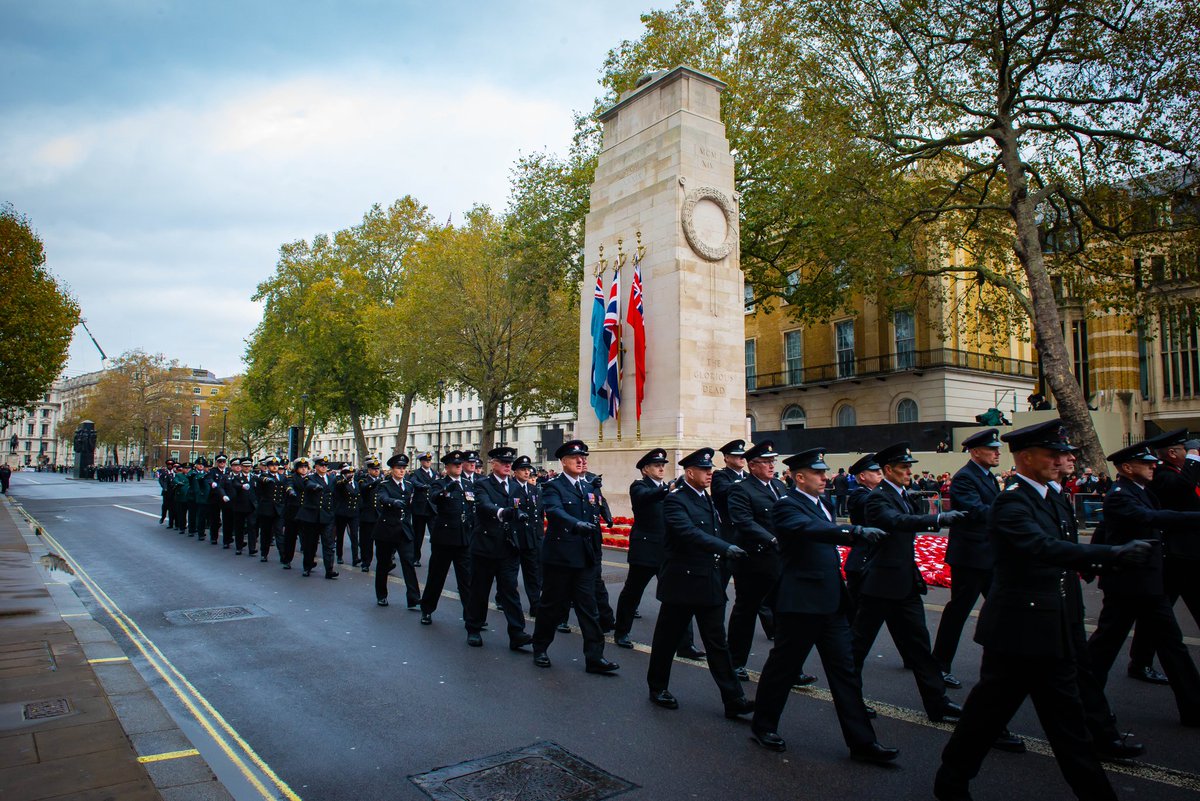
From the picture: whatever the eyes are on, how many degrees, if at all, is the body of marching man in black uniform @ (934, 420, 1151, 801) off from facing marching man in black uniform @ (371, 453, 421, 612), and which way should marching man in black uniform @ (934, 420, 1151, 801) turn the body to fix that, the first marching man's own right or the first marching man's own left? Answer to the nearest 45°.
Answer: approximately 135° to the first marching man's own left

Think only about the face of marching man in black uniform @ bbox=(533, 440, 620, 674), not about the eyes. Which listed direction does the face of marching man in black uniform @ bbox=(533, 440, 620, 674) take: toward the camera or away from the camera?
toward the camera

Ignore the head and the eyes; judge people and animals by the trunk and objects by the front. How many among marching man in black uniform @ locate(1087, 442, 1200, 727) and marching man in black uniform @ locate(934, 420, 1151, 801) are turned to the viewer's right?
2

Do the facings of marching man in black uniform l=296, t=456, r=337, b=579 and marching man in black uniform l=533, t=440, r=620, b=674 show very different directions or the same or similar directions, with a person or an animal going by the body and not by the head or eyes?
same or similar directions

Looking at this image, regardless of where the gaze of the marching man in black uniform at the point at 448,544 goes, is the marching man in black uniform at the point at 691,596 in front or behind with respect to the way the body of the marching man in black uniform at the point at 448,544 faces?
in front

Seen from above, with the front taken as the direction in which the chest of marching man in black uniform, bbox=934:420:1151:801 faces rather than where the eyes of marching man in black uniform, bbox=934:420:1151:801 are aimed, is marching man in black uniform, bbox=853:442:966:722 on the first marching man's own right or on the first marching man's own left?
on the first marching man's own left

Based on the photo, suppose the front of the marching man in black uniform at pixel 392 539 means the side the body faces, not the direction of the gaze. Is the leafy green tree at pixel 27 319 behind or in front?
behind

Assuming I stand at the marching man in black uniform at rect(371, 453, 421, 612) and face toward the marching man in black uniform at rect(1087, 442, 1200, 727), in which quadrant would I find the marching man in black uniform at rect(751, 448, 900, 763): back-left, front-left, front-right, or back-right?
front-right

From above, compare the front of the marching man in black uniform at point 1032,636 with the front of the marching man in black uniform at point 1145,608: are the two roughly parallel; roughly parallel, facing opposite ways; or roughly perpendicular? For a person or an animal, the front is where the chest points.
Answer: roughly parallel

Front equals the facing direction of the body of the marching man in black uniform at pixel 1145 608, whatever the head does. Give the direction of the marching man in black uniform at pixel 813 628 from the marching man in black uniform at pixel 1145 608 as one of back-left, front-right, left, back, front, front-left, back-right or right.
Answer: back-right

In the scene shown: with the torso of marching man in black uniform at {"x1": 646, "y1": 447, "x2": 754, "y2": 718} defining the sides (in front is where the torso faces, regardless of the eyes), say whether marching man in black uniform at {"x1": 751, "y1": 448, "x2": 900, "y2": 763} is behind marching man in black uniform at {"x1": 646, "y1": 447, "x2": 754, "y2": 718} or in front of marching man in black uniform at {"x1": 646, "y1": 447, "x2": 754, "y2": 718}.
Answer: in front

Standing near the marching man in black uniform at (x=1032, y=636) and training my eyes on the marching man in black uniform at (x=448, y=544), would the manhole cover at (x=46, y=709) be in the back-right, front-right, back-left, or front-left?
front-left

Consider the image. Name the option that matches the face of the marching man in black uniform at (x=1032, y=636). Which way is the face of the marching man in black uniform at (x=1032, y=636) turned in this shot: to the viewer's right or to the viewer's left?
to the viewer's right

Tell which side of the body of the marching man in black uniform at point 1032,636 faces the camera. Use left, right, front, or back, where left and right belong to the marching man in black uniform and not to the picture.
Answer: right

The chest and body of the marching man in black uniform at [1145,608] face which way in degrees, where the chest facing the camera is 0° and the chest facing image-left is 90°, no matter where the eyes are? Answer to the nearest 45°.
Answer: approximately 270°

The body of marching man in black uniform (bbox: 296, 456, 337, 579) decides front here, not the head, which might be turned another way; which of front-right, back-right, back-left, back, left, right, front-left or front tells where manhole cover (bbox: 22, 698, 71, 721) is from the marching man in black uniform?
front-right

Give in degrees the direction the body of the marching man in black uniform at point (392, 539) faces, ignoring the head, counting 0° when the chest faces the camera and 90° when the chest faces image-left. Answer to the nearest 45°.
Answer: approximately 315°

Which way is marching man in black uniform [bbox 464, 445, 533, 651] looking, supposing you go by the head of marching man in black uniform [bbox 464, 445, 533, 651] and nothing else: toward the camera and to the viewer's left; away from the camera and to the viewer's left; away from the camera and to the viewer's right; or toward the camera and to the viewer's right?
toward the camera and to the viewer's right
